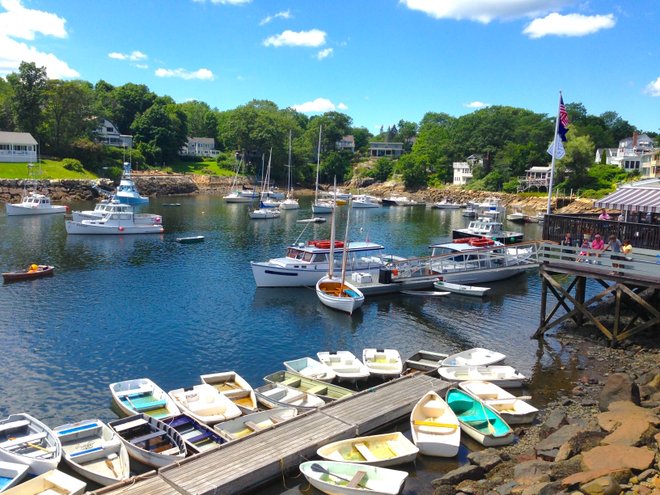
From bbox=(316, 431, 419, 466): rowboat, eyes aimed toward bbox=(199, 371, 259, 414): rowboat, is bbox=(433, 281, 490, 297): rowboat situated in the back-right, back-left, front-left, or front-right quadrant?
front-right

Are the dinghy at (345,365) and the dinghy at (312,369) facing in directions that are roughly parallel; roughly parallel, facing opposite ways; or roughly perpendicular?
roughly parallel

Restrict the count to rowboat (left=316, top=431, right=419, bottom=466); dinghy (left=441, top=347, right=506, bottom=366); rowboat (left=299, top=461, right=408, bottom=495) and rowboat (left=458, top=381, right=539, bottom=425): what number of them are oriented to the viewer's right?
1

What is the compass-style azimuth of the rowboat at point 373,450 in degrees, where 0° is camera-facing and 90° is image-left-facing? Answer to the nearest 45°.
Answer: approximately 90°

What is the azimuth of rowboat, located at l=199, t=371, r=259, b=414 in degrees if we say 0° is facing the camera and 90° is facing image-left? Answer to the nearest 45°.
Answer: approximately 315°

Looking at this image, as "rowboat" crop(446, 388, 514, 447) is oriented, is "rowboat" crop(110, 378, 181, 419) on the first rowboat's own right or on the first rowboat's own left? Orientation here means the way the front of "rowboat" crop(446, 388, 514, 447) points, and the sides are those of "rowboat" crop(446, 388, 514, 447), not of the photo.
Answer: on the first rowboat's own left

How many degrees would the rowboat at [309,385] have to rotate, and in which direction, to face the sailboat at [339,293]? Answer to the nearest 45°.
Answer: approximately 135° to its left

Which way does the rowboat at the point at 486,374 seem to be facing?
to the viewer's left

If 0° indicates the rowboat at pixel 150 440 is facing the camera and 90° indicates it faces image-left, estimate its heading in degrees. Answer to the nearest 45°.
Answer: approximately 315°

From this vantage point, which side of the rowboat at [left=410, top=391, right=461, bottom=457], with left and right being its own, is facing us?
back

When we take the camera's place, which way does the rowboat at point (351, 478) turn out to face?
facing to the left of the viewer

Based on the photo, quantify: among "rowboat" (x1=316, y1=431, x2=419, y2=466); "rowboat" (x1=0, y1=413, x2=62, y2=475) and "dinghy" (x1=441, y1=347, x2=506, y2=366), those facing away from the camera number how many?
0

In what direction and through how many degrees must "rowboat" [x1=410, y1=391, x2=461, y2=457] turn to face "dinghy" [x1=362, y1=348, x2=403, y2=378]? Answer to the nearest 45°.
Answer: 0° — it already faces it

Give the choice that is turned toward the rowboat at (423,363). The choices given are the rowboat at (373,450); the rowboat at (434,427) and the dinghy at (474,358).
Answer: the rowboat at (434,427)

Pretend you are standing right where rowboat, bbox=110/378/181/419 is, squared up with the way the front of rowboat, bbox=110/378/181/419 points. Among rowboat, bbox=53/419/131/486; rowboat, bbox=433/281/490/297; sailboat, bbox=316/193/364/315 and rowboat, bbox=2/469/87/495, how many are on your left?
2
